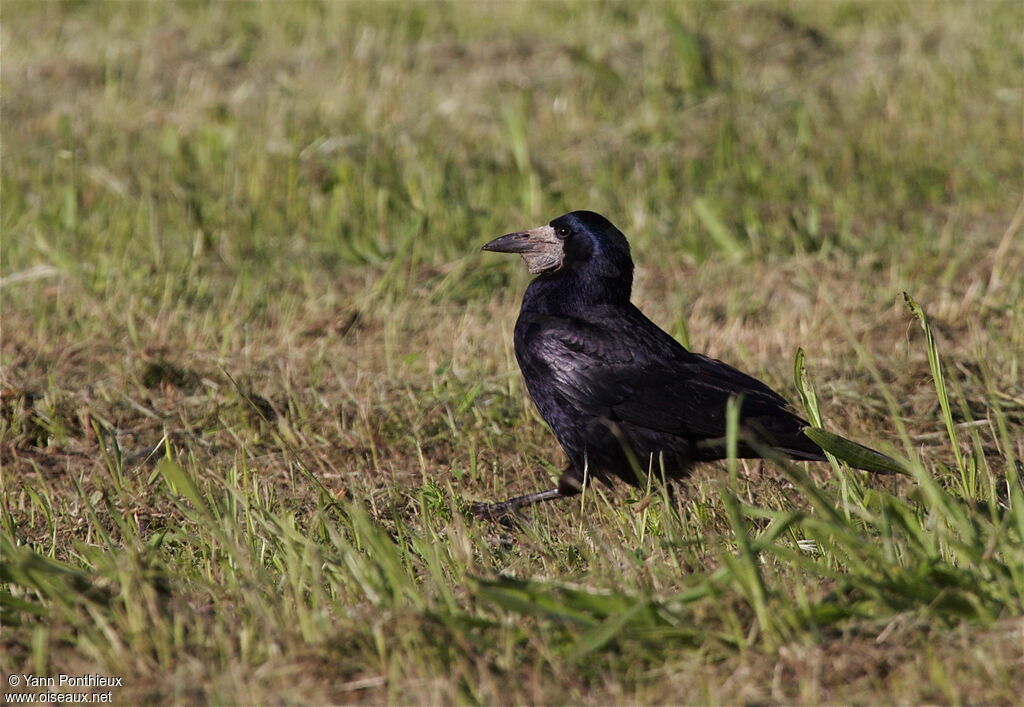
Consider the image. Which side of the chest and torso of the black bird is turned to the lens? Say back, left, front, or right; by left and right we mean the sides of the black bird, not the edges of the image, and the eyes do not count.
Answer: left
